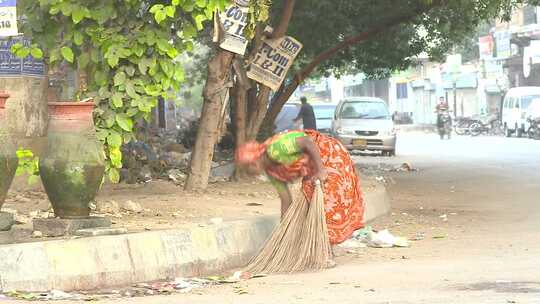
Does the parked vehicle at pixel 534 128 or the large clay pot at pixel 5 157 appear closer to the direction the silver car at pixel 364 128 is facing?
the large clay pot

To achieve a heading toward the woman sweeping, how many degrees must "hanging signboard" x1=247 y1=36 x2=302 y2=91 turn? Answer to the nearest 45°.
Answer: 0° — it already faces them

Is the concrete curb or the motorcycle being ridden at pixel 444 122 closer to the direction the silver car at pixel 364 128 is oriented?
the concrete curb

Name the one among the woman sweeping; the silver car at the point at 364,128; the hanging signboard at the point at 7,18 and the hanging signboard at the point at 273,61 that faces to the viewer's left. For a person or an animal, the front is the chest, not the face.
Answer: the woman sweeping

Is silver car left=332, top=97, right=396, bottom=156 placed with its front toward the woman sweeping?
yes

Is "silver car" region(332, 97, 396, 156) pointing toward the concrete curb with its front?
yes

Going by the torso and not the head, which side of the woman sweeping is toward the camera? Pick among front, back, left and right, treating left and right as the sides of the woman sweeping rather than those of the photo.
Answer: left

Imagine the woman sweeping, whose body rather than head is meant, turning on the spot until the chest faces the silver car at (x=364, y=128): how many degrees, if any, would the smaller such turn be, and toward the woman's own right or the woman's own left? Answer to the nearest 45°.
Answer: approximately 90° to the woman's own right
